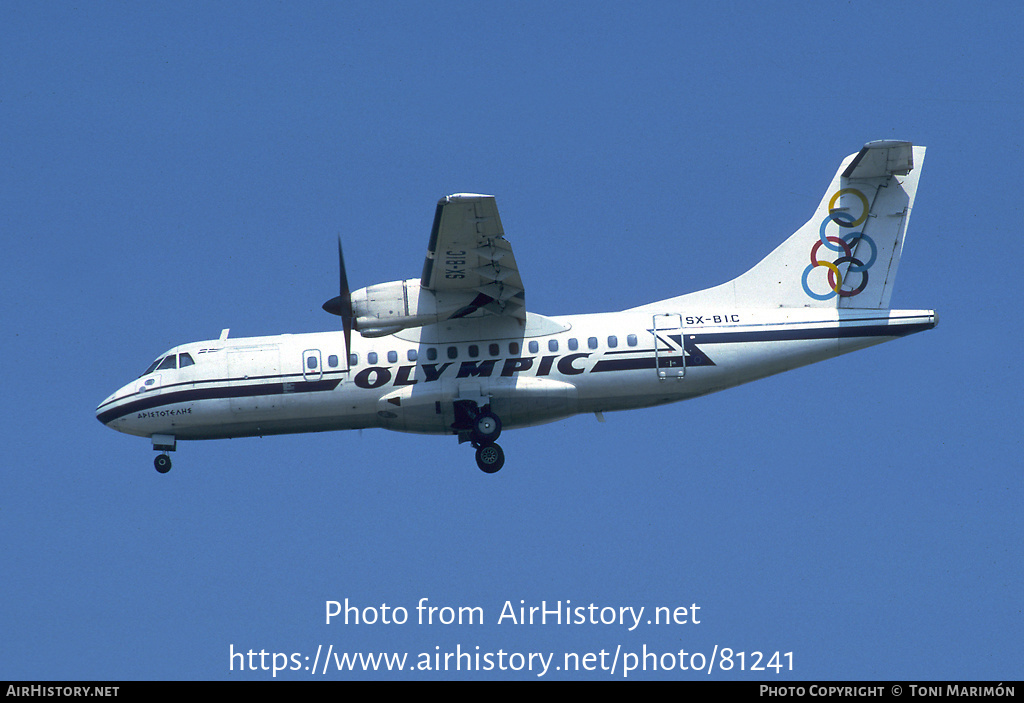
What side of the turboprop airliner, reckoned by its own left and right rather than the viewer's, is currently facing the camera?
left
